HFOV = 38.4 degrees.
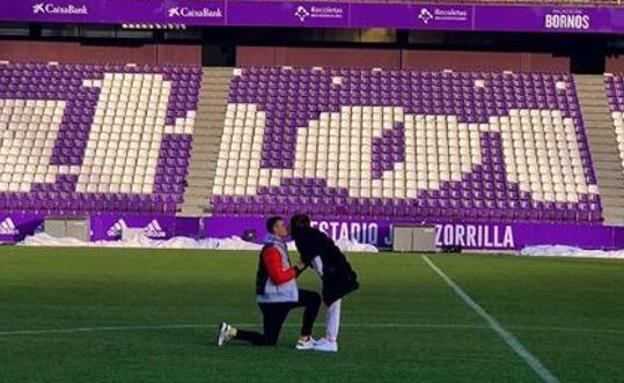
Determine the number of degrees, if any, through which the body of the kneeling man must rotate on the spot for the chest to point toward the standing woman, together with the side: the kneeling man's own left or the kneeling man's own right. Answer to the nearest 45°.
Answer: approximately 45° to the kneeling man's own right

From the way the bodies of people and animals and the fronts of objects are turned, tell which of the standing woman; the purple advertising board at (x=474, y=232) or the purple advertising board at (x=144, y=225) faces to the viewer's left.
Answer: the standing woman

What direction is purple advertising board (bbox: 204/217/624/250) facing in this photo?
toward the camera

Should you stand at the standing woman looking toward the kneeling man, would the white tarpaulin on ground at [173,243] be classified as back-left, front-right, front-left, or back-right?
front-right

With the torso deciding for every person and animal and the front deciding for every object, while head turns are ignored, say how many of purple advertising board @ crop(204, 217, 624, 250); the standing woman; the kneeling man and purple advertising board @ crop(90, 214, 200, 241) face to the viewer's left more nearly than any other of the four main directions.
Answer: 1

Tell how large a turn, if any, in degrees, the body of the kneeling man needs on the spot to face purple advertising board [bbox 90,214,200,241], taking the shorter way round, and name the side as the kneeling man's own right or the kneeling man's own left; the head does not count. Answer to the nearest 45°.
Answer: approximately 90° to the kneeling man's own left

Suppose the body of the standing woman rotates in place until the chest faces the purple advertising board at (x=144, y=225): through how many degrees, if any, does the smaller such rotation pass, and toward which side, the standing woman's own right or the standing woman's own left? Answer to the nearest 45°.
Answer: approximately 90° to the standing woman's own right

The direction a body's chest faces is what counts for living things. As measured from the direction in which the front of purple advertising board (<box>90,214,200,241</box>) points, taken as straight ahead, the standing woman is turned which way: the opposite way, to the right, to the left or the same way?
to the right

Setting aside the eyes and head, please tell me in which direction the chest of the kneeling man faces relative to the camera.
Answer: to the viewer's right

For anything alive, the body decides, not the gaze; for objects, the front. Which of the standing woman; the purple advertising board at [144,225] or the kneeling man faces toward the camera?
the purple advertising board

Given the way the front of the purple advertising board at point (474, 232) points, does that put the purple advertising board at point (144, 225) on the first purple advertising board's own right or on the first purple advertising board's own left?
on the first purple advertising board's own right

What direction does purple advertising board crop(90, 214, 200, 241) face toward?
toward the camera

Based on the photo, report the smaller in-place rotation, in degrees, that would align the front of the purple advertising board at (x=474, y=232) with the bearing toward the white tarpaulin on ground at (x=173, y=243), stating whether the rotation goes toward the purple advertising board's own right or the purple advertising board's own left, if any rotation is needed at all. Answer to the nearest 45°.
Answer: approximately 90° to the purple advertising board's own right

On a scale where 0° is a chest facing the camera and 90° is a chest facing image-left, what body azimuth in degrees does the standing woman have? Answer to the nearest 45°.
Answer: approximately 90°

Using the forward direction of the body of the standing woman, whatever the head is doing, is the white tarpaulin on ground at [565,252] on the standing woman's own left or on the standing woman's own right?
on the standing woman's own right

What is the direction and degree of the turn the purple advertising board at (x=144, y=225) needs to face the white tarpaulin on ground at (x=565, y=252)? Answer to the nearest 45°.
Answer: approximately 90° to its left
